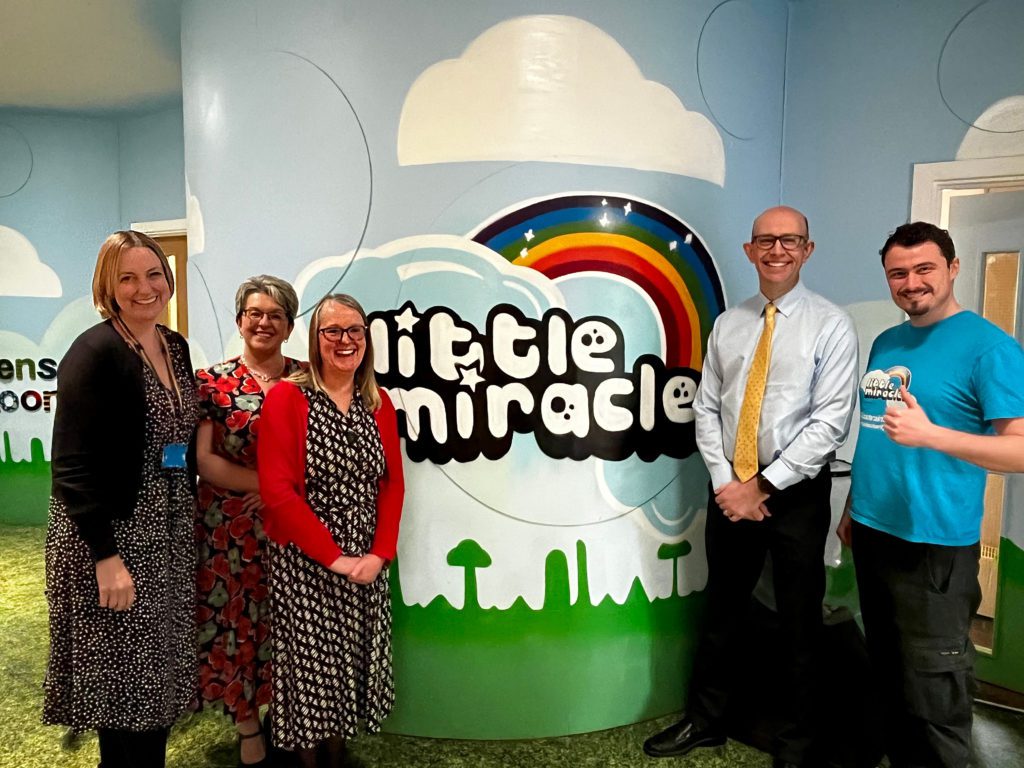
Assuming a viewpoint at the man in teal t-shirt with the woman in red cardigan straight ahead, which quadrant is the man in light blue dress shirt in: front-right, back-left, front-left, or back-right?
front-right

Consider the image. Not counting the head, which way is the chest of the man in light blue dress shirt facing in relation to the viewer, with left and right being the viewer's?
facing the viewer and to the left of the viewer

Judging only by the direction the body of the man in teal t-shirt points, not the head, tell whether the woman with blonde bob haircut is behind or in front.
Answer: in front

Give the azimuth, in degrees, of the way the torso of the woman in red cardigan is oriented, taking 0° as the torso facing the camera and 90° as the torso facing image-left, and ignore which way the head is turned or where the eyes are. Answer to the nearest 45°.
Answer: approximately 315°

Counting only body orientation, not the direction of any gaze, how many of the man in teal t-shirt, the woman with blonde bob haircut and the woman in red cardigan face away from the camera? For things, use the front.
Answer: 0

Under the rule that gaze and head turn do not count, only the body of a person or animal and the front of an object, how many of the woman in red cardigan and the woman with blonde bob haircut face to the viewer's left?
0

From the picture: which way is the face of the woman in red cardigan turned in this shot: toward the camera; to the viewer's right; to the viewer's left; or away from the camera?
toward the camera

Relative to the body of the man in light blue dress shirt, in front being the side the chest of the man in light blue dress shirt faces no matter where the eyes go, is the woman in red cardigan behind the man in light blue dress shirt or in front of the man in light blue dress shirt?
in front

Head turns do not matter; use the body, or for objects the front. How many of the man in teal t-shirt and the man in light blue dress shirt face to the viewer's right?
0

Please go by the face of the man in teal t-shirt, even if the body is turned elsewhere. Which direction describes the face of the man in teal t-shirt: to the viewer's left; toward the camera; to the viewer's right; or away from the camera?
toward the camera

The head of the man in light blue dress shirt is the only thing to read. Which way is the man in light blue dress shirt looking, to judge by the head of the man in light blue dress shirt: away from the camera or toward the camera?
toward the camera

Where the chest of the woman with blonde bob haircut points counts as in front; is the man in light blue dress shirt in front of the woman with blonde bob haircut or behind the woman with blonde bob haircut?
in front

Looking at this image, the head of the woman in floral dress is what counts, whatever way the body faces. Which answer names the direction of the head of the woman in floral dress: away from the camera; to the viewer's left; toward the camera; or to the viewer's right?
toward the camera
